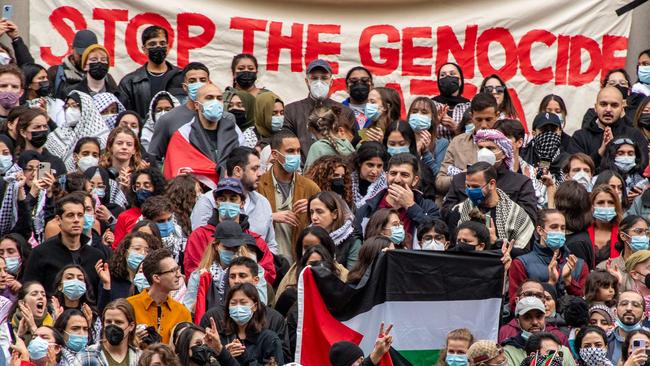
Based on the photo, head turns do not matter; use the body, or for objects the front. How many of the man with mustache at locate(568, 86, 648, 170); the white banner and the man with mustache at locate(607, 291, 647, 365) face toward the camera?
3

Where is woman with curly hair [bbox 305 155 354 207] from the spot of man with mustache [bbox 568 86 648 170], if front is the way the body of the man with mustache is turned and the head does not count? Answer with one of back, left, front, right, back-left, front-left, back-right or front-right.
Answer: front-right

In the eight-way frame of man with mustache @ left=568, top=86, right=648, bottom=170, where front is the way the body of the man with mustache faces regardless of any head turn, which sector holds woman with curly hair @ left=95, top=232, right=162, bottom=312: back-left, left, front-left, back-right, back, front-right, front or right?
front-right

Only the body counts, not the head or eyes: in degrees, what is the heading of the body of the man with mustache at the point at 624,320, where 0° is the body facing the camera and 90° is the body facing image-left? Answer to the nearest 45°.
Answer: approximately 0°

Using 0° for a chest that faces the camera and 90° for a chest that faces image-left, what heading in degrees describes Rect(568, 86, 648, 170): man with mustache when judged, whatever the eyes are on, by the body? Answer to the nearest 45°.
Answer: approximately 0°
